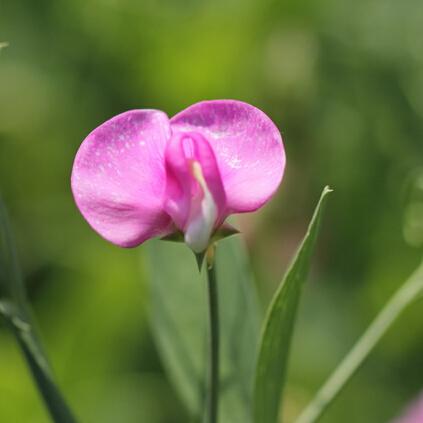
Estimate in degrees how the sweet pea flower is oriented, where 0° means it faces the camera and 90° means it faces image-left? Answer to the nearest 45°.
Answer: approximately 0°
